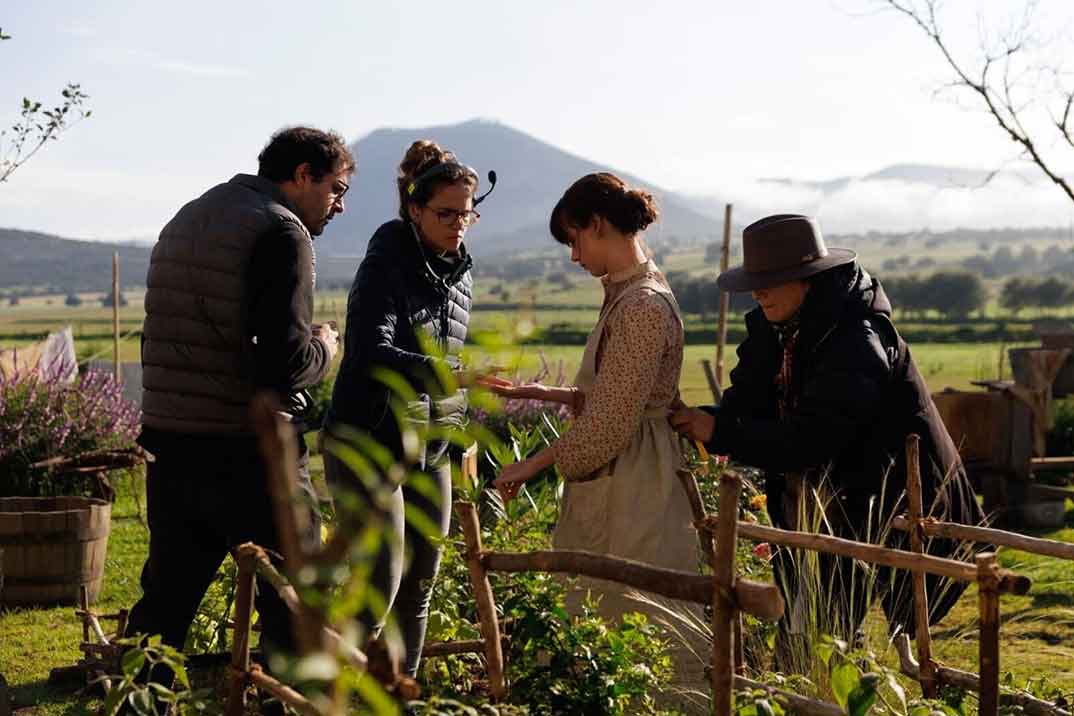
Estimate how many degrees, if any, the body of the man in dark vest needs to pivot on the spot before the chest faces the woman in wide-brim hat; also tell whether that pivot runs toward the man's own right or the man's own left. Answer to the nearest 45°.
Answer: approximately 45° to the man's own right

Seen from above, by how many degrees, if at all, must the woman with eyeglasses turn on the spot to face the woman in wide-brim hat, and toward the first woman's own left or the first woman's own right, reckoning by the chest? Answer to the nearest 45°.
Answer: approximately 45° to the first woman's own left

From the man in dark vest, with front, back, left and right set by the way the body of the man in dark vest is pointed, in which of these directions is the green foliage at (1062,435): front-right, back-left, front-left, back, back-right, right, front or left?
front

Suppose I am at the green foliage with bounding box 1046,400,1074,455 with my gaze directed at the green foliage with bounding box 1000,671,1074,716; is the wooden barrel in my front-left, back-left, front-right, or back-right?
front-right

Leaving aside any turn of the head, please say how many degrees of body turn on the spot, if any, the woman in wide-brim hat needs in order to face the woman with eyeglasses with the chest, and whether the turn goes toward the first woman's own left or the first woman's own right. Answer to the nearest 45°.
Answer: approximately 45° to the first woman's own right

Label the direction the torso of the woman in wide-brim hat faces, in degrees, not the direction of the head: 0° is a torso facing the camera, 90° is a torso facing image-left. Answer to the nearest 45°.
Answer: approximately 45°

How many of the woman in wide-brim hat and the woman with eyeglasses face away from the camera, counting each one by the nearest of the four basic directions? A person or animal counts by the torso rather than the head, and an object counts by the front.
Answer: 0

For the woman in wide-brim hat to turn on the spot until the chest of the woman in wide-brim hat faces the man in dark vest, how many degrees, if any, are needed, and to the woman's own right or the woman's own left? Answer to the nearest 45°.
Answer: approximately 45° to the woman's own right

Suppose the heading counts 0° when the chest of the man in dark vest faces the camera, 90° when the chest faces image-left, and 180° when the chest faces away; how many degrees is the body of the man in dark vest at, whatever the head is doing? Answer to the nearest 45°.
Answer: approximately 225°

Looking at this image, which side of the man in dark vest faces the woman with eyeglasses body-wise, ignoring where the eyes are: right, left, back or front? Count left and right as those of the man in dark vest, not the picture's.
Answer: front

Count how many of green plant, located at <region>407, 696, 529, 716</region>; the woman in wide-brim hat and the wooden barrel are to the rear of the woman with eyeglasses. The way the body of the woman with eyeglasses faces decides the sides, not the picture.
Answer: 1

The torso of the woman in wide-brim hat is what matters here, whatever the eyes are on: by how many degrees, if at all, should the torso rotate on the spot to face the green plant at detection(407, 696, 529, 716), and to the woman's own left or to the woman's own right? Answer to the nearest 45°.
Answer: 0° — they already face it

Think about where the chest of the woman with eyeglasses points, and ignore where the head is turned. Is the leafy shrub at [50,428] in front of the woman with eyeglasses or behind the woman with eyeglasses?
behind

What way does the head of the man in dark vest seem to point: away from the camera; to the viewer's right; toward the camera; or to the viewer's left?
to the viewer's right

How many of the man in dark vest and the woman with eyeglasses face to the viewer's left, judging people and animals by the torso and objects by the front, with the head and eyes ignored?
0
